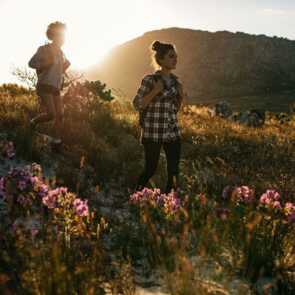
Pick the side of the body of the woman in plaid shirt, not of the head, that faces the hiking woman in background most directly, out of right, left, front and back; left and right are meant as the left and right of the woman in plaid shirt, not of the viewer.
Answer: back

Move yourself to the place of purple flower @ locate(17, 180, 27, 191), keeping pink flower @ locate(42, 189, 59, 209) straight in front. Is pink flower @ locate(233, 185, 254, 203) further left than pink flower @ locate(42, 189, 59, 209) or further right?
left

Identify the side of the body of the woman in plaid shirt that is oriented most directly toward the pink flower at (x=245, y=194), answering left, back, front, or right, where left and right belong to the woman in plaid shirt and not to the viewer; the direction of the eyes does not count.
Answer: front

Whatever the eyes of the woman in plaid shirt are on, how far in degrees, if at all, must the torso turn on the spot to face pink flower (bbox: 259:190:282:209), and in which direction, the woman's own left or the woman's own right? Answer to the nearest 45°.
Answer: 0° — they already face it

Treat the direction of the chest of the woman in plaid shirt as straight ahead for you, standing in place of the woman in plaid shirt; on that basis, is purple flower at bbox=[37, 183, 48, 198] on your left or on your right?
on your right

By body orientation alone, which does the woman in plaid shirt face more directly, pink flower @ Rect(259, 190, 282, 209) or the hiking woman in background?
the pink flower

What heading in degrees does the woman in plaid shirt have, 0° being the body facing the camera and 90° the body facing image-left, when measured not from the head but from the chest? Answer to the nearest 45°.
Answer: approximately 315°

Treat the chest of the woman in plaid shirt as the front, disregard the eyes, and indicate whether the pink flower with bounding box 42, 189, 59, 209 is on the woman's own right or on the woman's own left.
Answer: on the woman's own right

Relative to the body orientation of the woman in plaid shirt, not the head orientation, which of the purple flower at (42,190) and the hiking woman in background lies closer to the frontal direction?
the purple flower

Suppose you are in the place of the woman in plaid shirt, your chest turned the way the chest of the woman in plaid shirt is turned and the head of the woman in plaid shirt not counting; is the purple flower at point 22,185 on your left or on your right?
on your right

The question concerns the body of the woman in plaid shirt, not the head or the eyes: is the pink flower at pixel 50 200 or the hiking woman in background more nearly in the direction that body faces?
the pink flower

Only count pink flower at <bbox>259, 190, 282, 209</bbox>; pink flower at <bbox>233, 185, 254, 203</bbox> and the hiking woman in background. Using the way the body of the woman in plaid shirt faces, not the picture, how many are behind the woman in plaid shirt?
1
